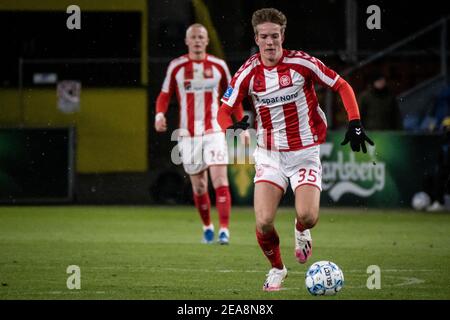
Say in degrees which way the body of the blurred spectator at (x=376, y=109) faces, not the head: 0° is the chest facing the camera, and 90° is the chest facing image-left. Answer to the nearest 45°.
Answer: approximately 0°

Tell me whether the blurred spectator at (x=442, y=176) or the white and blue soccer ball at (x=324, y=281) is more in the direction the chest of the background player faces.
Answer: the white and blue soccer ball

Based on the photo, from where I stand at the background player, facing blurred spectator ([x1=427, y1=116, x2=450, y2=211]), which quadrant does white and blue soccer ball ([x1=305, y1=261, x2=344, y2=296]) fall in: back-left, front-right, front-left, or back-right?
back-right

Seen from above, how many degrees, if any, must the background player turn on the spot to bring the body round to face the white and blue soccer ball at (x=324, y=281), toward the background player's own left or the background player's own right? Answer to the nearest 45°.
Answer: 0° — they already face it

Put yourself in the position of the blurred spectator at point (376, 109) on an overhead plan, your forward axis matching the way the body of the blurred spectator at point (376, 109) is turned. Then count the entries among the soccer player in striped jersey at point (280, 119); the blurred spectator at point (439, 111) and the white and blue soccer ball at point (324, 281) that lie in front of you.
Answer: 2

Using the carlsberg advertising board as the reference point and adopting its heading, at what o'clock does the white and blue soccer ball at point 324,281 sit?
The white and blue soccer ball is roughly at 12 o'clock from the carlsberg advertising board.
